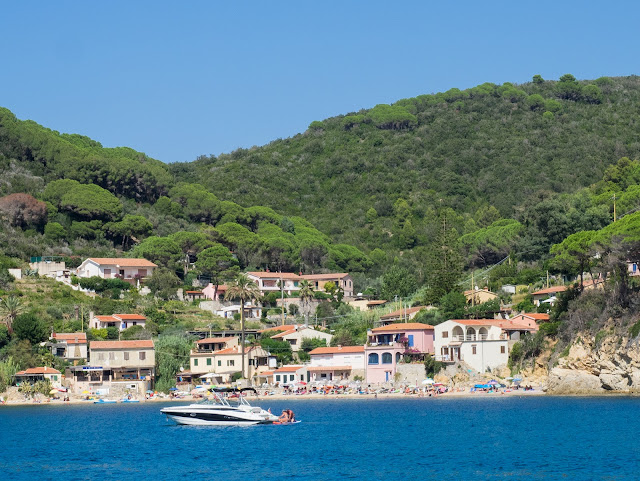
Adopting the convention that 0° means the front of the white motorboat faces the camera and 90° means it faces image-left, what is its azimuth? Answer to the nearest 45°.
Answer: approximately 90°
